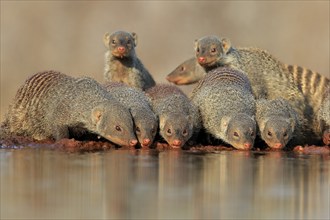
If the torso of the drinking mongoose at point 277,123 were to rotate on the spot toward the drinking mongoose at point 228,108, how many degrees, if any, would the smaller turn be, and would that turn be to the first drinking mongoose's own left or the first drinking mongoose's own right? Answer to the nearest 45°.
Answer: approximately 90° to the first drinking mongoose's own right

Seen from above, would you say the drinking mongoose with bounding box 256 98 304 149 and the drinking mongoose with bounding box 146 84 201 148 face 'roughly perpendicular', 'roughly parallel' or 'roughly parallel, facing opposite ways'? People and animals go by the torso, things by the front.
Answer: roughly parallel

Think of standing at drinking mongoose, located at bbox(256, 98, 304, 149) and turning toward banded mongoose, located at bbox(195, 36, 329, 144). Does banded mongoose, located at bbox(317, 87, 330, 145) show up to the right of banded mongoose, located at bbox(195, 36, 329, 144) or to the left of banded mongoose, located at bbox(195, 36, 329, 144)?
right

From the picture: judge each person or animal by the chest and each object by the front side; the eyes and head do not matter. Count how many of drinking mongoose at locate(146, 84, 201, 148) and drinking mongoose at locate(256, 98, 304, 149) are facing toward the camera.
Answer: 2

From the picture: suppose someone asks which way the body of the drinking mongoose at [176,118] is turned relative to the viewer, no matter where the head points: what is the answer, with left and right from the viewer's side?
facing the viewer

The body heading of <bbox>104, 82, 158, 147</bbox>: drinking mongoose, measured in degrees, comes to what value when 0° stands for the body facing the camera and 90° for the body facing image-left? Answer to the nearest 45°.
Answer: approximately 315°

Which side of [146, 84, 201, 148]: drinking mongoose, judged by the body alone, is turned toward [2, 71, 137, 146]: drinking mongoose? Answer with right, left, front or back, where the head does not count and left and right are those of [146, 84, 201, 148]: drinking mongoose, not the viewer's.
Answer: right

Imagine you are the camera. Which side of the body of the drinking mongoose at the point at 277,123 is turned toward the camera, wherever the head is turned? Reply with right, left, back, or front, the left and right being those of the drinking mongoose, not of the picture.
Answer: front

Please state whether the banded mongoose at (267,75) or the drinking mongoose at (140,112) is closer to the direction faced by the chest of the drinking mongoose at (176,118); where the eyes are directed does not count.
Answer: the drinking mongoose

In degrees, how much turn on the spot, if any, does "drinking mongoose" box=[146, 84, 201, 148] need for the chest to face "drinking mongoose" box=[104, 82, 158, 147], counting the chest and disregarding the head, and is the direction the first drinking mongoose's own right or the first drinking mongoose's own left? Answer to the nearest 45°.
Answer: approximately 90° to the first drinking mongoose's own right

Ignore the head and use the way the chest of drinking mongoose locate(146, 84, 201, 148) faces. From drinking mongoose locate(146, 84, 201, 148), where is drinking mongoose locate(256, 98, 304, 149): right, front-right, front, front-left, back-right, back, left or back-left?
left

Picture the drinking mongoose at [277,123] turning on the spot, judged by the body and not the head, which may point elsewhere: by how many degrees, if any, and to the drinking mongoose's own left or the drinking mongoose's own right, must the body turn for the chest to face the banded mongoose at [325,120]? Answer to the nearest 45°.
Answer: approximately 135° to the drinking mongoose's own left
